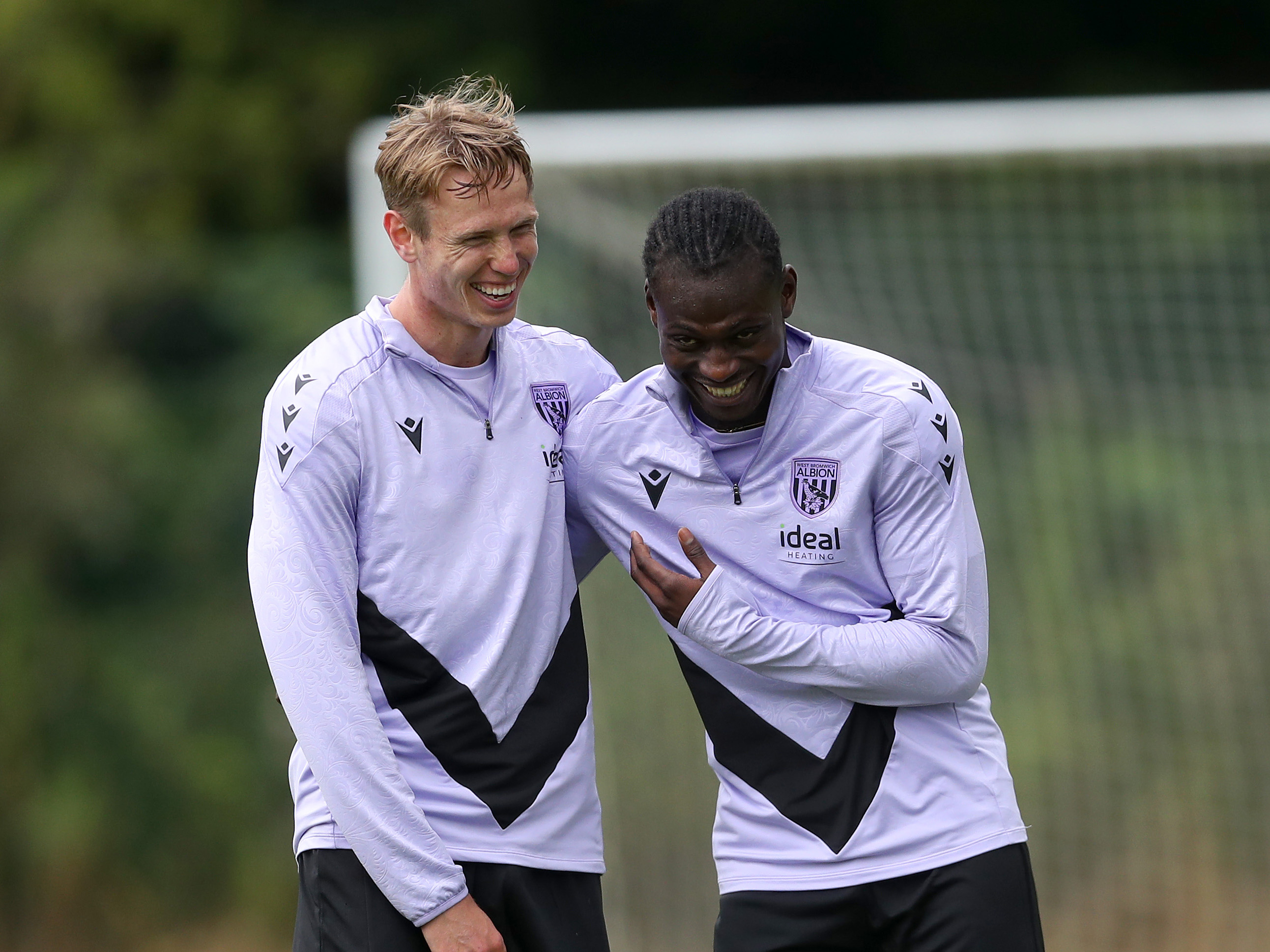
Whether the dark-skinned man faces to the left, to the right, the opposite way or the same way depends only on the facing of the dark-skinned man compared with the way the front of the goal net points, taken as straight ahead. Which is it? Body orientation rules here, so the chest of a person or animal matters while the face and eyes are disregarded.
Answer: the same way

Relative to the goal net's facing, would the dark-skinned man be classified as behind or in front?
in front

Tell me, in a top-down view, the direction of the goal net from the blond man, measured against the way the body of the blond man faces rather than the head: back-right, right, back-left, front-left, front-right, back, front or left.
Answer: left

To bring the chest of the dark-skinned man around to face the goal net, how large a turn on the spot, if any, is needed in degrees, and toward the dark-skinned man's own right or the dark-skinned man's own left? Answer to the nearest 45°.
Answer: approximately 180°

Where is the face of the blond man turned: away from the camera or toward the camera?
toward the camera

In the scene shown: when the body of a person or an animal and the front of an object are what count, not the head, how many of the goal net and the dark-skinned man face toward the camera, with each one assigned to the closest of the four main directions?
2

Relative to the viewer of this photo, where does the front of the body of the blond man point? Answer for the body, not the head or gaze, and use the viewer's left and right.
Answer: facing the viewer and to the right of the viewer

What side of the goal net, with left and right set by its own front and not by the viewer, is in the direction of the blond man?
front

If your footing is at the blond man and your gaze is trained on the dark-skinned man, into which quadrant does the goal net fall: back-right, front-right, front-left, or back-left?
front-left

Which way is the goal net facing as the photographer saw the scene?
facing the viewer

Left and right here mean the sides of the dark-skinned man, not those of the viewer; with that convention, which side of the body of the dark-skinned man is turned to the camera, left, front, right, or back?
front
